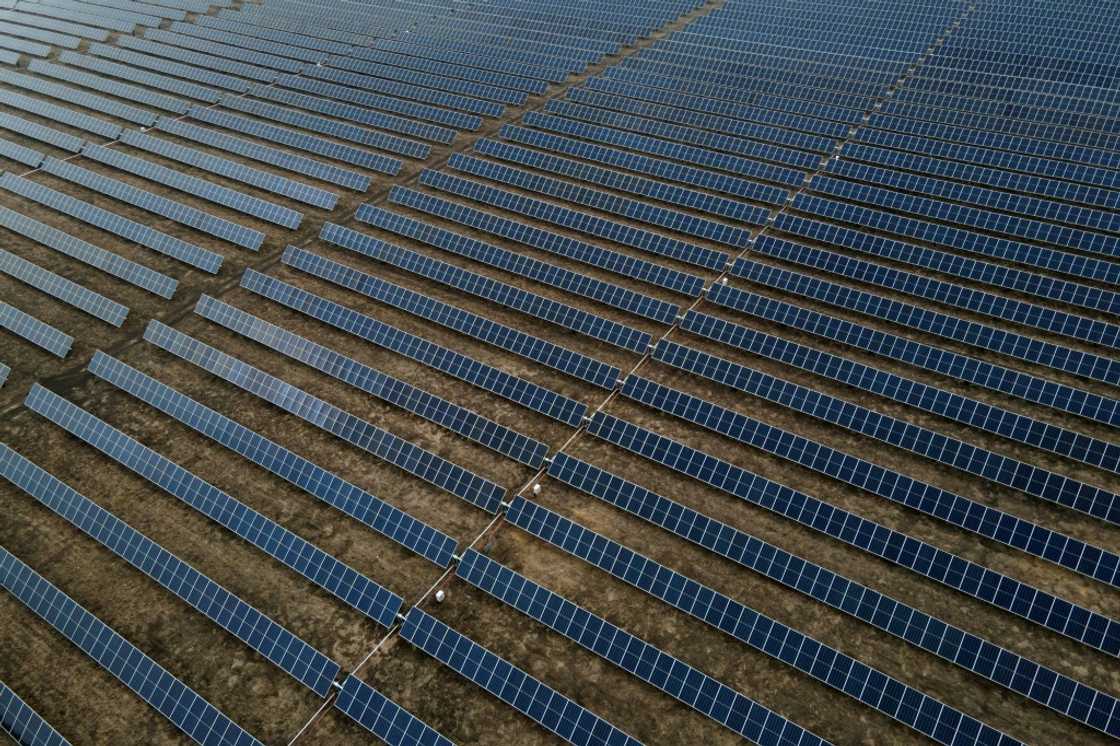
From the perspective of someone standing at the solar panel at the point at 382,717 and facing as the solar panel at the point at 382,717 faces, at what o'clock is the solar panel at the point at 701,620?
the solar panel at the point at 701,620 is roughly at 7 o'clock from the solar panel at the point at 382,717.

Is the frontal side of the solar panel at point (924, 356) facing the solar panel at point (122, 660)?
yes

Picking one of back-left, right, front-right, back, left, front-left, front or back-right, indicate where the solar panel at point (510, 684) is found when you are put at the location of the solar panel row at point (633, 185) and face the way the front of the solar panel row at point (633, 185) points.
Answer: front-left

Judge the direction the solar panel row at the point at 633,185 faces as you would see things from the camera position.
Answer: facing the viewer and to the left of the viewer

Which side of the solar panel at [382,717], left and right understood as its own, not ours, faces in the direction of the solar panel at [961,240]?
back

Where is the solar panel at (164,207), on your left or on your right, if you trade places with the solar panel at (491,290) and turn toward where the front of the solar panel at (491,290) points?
on your right

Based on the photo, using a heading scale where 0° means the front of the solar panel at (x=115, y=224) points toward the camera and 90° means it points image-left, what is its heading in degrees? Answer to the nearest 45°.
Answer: approximately 45°

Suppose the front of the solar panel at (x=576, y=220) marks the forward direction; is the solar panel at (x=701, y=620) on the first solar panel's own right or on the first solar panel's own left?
on the first solar panel's own left

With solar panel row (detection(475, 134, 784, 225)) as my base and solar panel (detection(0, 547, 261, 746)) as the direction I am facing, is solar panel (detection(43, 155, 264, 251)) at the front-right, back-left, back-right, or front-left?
front-right

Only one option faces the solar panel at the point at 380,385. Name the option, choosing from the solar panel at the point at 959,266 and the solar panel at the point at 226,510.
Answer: the solar panel at the point at 959,266

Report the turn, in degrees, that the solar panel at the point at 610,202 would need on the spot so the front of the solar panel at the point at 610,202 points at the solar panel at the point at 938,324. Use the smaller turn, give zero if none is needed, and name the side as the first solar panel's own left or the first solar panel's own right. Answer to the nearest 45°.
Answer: approximately 90° to the first solar panel's own left

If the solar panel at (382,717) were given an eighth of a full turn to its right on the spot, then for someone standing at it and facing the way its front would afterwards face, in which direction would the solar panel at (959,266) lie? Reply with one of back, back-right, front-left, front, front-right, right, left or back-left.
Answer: back-right

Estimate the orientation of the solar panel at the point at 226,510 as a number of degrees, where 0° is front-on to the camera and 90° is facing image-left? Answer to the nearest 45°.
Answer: approximately 45°
